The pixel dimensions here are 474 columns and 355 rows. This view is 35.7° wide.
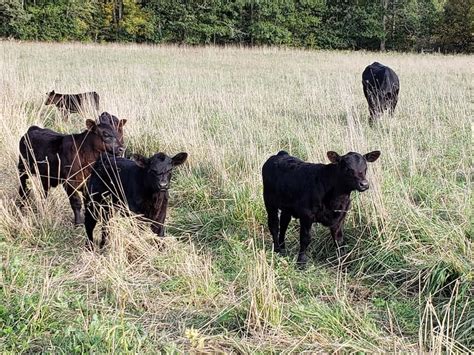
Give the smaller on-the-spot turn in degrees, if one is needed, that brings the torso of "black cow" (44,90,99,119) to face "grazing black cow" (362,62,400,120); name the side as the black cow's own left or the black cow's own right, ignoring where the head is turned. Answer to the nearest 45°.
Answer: approximately 180°

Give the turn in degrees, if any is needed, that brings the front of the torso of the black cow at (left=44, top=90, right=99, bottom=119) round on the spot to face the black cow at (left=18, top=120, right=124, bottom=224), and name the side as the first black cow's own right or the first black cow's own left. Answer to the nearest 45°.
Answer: approximately 90° to the first black cow's own left

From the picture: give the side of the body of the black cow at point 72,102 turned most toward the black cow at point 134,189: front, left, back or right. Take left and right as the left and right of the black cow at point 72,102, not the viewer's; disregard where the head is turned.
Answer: left

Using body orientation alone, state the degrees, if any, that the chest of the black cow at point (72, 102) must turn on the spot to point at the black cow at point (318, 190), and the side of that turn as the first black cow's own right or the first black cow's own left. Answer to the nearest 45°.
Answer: approximately 90° to the first black cow's own left

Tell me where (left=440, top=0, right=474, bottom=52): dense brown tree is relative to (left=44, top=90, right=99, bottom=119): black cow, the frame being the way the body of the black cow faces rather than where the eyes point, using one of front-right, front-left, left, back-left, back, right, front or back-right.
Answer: back-right

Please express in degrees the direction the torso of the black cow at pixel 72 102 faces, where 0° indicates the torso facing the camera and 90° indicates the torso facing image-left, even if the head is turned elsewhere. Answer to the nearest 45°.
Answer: approximately 90°
